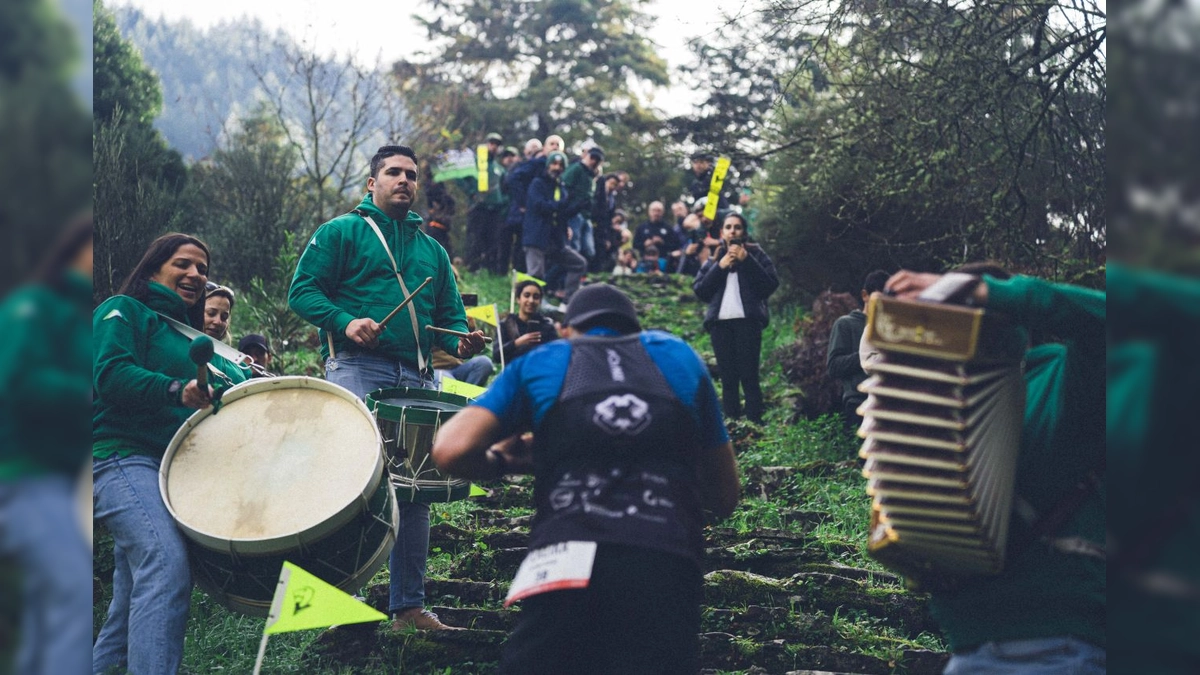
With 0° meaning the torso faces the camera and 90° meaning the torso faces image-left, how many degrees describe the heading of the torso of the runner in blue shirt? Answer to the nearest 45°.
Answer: approximately 180°

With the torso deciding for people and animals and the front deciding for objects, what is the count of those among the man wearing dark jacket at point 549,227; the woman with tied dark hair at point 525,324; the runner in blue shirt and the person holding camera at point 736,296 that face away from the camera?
1

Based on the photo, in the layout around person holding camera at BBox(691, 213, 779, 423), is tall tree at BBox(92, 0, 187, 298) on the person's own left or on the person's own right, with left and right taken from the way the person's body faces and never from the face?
on the person's own right

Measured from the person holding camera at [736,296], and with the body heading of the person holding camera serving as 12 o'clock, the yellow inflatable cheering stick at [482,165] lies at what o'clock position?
The yellow inflatable cheering stick is roughly at 5 o'clock from the person holding camera.

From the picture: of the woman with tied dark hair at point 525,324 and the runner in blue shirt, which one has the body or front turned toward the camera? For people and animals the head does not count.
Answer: the woman with tied dark hair

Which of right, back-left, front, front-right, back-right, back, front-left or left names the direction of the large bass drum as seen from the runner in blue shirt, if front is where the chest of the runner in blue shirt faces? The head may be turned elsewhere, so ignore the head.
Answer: front-left

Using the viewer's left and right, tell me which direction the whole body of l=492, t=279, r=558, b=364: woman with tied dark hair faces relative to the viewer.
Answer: facing the viewer

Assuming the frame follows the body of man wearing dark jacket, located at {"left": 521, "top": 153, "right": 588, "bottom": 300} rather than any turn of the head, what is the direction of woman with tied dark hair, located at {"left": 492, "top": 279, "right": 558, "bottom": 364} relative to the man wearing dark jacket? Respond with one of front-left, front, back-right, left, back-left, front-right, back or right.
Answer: front-right

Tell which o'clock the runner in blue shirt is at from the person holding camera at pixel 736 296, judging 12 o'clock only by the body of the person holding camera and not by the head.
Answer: The runner in blue shirt is roughly at 12 o'clock from the person holding camera.

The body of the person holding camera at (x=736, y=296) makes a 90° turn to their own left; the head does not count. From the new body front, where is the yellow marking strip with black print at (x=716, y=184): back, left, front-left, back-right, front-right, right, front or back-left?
left

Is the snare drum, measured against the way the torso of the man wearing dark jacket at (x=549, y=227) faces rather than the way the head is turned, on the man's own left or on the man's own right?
on the man's own right

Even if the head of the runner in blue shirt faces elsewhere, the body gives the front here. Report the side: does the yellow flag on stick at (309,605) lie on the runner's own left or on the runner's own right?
on the runner's own left

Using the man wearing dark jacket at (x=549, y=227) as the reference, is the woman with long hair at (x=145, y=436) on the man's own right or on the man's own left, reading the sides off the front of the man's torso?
on the man's own right

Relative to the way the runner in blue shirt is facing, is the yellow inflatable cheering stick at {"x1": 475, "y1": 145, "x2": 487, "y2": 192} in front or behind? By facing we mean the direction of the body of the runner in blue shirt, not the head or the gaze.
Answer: in front

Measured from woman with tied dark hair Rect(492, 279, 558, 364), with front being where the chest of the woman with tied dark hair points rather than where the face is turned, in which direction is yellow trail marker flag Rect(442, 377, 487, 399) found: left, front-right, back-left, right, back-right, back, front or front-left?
front

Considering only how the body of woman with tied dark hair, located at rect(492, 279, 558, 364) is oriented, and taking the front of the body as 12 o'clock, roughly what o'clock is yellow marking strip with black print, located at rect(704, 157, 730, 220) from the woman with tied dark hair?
The yellow marking strip with black print is roughly at 7 o'clock from the woman with tied dark hair.

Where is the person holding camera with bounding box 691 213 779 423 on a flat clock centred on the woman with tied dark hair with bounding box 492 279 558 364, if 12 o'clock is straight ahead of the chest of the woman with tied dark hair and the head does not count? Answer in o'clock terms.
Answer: The person holding camera is roughly at 9 o'clock from the woman with tied dark hair.

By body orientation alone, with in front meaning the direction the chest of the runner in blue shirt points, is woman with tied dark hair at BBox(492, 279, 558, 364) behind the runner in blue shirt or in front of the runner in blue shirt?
in front

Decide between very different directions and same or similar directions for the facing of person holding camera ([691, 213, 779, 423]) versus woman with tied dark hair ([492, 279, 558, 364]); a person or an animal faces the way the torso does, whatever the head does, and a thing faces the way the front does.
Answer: same or similar directions

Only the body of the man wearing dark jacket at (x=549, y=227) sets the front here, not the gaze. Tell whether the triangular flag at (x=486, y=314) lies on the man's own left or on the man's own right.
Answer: on the man's own right
